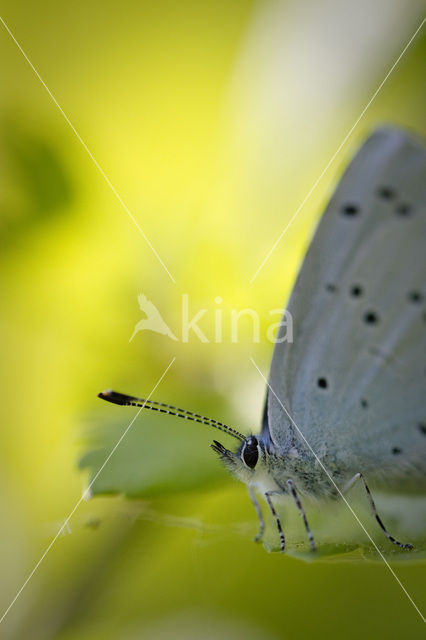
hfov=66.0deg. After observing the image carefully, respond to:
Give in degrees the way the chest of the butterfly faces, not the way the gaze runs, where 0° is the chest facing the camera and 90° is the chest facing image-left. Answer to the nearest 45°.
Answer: approximately 90°
